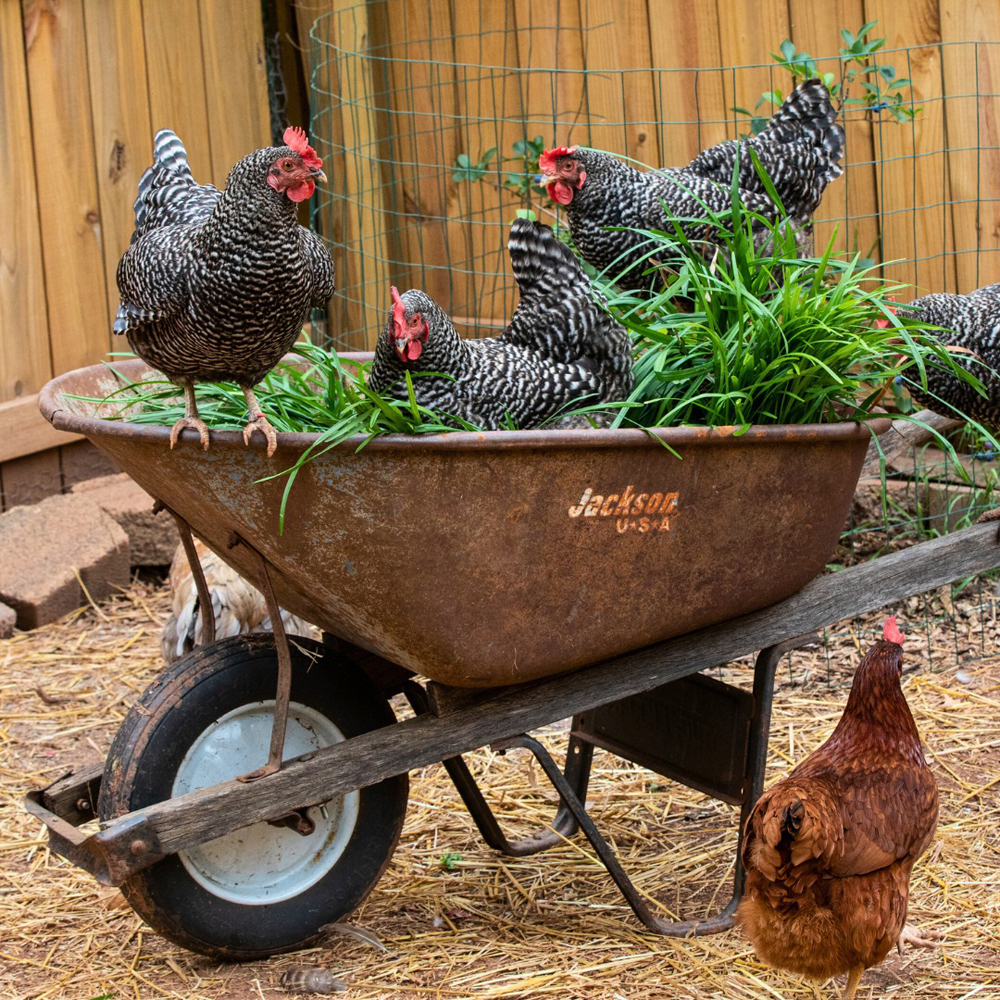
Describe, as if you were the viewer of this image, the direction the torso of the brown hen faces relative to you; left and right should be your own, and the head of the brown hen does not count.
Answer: facing away from the viewer and to the right of the viewer

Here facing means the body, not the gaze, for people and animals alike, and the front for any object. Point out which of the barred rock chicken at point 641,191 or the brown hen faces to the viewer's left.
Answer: the barred rock chicken

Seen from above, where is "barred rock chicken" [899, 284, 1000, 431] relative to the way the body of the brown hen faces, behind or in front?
in front

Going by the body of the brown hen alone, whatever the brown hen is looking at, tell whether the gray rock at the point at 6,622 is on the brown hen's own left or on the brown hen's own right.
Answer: on the brown hen's own left

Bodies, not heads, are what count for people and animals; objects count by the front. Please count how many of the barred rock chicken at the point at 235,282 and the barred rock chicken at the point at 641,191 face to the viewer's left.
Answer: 1

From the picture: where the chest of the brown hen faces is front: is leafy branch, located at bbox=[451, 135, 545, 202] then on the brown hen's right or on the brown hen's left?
on the brown hen's left

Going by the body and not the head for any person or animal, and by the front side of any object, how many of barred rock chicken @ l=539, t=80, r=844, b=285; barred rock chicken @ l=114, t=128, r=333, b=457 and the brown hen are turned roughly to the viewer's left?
1

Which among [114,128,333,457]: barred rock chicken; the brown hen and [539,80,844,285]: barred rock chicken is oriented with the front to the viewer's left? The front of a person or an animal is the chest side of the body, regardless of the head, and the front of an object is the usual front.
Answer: [539,80,844,285]: barred rock chicken

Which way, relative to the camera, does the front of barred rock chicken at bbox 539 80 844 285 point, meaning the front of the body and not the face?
to the viewer's left

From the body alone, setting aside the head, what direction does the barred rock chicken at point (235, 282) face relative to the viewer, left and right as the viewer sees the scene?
facing the viewer and to the right of the viewer

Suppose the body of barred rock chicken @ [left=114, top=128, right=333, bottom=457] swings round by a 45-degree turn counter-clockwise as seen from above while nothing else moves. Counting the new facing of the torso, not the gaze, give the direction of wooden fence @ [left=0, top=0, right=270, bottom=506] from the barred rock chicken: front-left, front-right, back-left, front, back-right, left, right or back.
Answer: left

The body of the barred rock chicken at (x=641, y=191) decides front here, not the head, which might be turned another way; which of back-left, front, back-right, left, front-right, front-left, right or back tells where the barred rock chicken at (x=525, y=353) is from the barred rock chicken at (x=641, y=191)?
left
